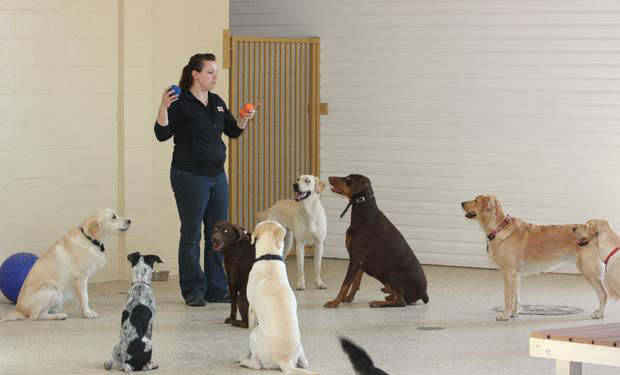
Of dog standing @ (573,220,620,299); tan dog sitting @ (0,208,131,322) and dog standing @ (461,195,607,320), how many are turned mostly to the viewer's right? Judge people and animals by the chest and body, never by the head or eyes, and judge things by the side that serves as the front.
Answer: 1

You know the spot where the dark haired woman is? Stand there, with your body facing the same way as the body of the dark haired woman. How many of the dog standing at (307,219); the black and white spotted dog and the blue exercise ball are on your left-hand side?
1

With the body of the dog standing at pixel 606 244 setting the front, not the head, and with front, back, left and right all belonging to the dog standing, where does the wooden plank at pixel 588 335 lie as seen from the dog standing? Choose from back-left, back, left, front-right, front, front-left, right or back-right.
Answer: left

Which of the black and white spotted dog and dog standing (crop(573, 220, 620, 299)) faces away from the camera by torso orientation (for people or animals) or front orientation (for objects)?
the black and white spotted dog

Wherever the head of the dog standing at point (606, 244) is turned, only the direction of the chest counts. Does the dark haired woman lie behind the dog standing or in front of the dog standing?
in front

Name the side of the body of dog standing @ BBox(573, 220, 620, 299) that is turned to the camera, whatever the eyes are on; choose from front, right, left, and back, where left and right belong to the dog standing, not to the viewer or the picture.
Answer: left

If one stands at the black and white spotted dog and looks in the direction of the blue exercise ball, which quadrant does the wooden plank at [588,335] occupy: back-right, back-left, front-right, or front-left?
back-right

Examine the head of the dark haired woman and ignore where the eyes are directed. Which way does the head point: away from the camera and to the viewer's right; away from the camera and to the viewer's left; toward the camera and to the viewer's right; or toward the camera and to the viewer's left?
toward the camera and to the viewer's right

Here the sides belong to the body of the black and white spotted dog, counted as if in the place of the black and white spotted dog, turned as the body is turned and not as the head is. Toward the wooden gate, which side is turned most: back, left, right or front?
front

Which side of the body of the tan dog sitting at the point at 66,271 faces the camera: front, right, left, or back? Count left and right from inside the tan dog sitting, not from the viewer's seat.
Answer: right

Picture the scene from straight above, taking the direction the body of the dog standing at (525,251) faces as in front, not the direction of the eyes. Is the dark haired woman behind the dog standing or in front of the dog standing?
in front

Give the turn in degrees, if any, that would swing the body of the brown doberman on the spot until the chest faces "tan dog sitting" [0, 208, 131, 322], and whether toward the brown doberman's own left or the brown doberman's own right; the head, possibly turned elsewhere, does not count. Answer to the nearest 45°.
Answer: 0° — it already faces it

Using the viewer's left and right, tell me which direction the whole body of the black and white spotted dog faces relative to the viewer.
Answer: facing away from the viewer

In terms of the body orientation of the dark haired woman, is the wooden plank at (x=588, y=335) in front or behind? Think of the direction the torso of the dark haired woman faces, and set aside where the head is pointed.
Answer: in front
